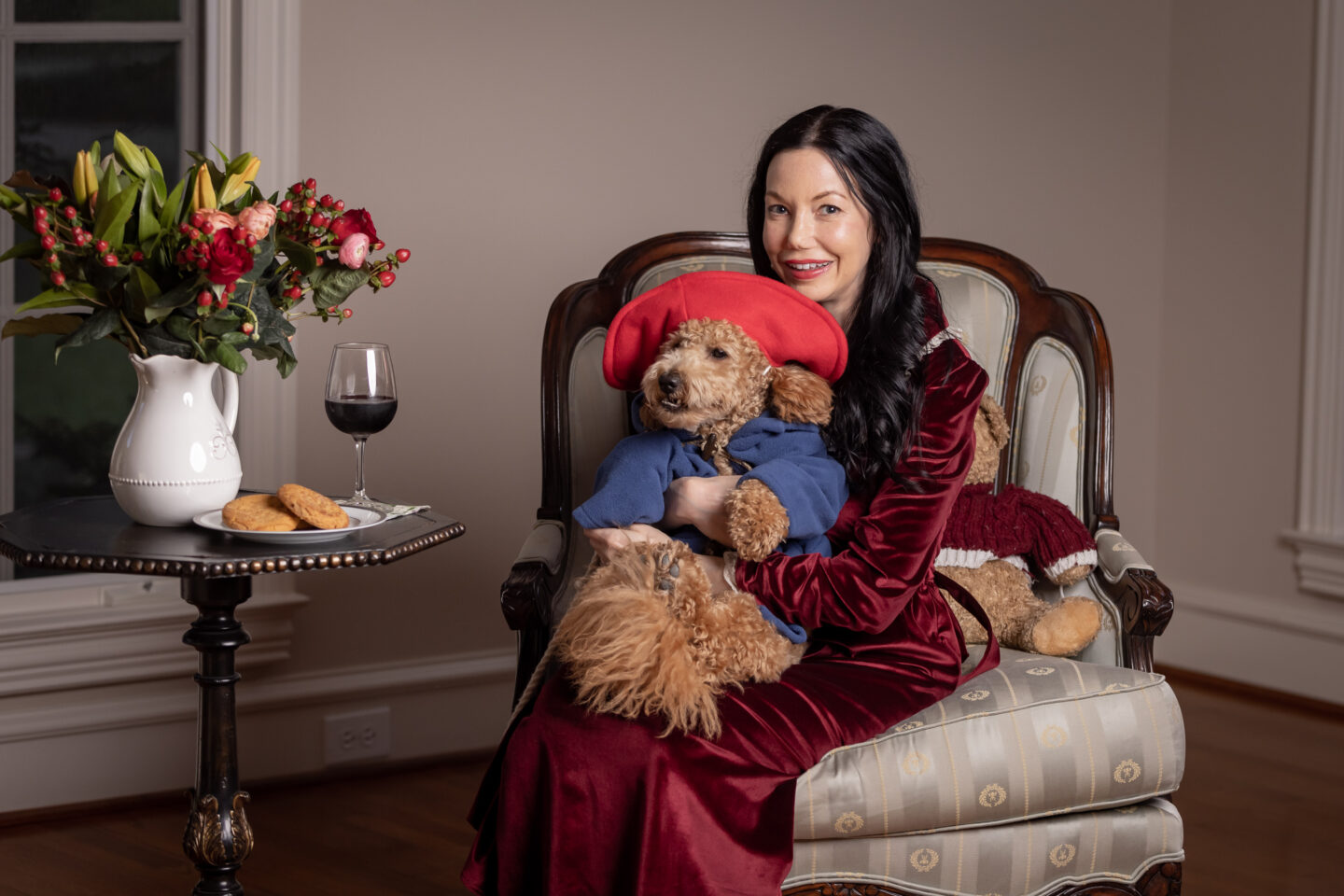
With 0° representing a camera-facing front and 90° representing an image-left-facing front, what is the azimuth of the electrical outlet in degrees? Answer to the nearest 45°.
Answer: approximately 315°

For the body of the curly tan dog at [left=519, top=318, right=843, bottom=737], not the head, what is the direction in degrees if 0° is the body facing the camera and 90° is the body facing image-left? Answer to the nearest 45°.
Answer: approximately 45°

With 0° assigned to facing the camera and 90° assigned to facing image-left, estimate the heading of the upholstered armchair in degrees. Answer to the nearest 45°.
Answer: approximately 0°

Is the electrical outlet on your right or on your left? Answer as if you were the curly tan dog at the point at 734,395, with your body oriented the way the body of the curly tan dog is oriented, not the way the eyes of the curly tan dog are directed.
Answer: on your right

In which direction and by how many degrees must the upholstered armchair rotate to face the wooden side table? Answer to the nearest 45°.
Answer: approximately 90° to its right
